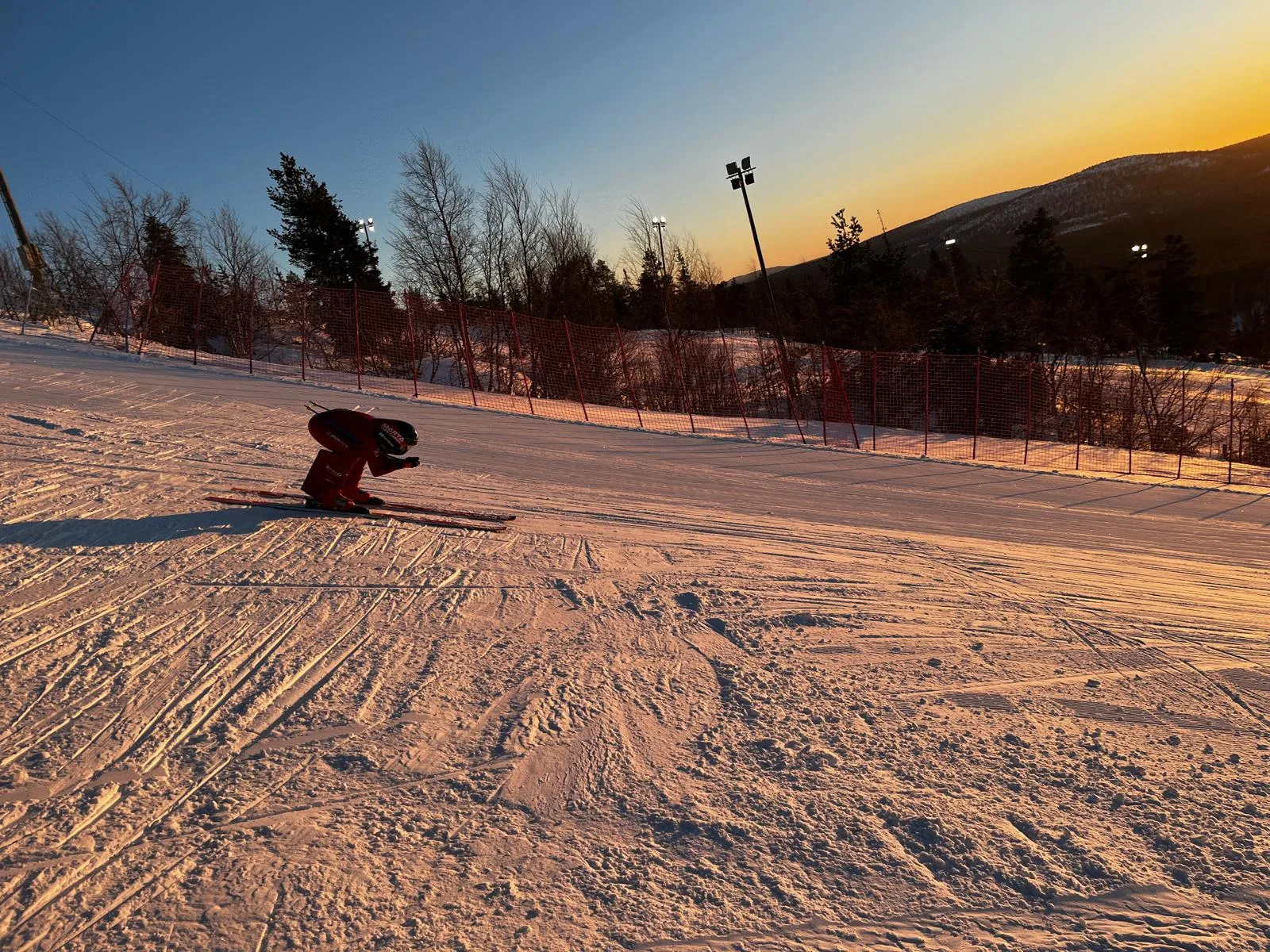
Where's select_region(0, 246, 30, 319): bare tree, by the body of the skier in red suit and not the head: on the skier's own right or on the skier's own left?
on the skier's own left

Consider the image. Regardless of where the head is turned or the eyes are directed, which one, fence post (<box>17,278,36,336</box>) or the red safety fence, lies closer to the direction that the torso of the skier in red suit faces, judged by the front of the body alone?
the red safety fence

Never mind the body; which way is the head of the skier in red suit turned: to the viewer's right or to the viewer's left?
to the viewer's right

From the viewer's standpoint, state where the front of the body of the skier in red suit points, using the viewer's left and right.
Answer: facing to the right of the viewer

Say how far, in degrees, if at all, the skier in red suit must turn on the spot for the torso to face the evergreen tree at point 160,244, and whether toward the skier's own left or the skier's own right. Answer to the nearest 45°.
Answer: approximately 90° to the skier's own left

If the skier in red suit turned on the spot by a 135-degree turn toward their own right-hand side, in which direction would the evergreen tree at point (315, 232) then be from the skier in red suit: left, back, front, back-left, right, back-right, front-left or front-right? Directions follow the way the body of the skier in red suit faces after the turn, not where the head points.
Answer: back-right
